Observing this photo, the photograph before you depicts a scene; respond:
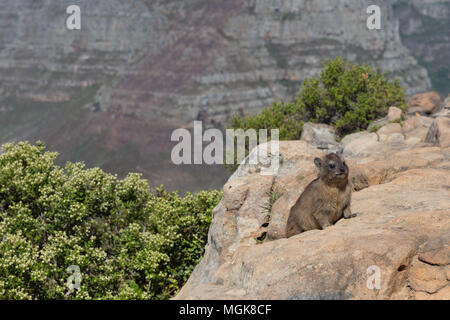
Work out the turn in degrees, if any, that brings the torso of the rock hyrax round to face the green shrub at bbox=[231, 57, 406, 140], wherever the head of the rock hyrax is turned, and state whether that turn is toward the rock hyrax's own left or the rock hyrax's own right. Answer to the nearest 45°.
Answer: approximately 135° to the rock hyrax's own left

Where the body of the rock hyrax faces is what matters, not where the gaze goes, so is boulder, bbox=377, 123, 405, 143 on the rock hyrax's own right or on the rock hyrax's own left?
on the rock hyrax's own left

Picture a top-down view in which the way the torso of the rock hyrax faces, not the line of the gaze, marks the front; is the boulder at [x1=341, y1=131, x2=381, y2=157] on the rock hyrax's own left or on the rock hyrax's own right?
on the rock hyrax's own left

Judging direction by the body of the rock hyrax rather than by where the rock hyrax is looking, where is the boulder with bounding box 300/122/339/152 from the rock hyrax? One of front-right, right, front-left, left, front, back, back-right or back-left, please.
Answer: back-left

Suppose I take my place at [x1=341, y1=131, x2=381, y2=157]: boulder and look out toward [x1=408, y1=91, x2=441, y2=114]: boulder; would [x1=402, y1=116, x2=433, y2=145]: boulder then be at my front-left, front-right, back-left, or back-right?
front-right

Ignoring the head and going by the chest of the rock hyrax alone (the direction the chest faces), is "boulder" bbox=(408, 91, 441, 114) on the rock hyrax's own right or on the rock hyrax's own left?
on the rock hyrax's own left

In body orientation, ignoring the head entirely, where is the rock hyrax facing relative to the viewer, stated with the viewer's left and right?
facing the viewer and to the right of the viewer
